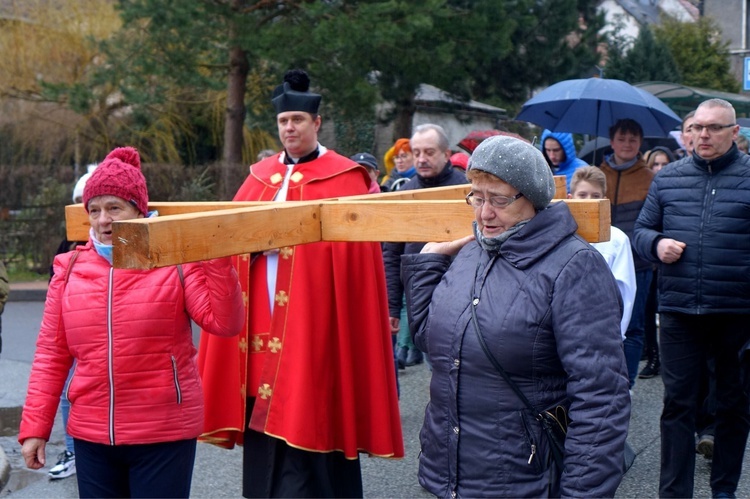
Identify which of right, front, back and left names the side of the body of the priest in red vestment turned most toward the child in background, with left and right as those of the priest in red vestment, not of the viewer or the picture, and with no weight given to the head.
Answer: back

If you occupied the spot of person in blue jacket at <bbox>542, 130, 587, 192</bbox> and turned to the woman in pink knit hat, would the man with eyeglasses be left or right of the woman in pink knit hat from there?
left

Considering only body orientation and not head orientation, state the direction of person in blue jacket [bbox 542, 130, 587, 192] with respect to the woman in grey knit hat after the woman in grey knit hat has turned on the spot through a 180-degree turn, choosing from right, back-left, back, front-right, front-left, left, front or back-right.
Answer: front-left

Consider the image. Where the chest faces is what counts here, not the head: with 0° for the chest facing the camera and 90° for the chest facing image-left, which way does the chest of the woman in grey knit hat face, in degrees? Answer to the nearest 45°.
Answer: approximately 45°

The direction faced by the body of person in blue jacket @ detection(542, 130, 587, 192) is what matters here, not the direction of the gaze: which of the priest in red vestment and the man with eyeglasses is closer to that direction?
the priest in red vestment

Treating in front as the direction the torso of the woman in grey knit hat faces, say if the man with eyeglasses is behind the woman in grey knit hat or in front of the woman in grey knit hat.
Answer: behind

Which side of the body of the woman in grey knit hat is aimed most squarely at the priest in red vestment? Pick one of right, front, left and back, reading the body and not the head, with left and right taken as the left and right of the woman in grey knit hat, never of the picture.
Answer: right

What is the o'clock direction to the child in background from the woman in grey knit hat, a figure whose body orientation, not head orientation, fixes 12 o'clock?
The child in background is roughly at 5 o'clock from the woman in grey knit hat.

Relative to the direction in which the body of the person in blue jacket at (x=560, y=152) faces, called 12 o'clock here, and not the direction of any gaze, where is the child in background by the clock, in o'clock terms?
The child in background is roughly at 10 o'clock from the person in blue jacket.
